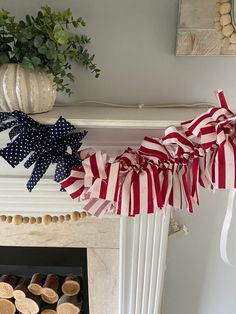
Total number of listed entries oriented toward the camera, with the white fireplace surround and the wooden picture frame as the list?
2

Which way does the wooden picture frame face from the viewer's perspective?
toward the camera

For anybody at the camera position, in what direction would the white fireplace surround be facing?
facing the viewer
